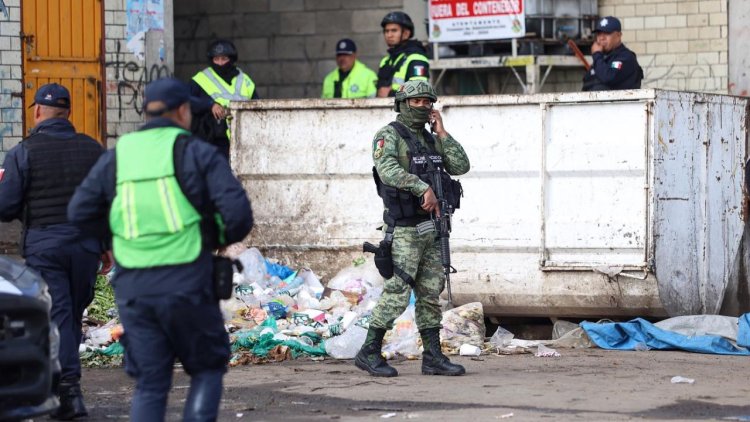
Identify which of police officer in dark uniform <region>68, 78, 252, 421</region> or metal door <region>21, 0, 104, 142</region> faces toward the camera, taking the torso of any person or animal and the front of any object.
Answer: the metal door

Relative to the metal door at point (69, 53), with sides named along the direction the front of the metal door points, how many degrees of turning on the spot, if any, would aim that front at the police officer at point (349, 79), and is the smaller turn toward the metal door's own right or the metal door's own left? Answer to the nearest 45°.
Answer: approximately 90° to the metal door's own left

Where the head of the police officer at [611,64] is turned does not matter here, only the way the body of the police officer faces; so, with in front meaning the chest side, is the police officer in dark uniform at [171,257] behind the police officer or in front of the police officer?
in front

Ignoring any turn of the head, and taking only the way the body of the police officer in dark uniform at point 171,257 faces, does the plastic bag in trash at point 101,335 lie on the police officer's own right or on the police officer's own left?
on the police officer's own left

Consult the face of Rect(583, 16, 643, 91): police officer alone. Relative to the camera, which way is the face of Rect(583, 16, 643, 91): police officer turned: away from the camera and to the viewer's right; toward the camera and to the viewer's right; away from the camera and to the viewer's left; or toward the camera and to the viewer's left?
toward the camera and to the viewer's left

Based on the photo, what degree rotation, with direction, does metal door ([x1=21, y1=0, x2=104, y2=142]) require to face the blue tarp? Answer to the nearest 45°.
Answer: approximately 45° to its left

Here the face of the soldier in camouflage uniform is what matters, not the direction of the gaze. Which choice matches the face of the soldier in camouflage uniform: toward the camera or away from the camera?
toward the camera

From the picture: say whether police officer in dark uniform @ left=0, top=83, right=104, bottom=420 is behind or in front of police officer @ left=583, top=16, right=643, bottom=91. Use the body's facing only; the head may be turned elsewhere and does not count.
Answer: in front

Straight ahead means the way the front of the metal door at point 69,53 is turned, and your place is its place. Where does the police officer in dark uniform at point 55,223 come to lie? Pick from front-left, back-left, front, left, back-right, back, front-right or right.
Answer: front

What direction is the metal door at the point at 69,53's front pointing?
toward the camera

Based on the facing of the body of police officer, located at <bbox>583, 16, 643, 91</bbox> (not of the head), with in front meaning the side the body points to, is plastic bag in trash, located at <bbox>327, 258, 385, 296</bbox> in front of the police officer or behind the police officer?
in front
